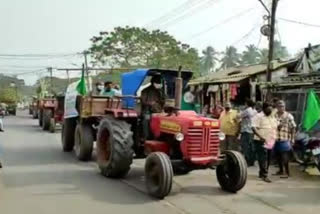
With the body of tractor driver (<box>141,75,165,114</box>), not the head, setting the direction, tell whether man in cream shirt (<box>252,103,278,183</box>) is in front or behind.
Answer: in front

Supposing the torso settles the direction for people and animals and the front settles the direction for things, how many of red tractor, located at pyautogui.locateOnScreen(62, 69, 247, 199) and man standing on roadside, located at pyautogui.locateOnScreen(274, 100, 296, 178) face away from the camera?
0

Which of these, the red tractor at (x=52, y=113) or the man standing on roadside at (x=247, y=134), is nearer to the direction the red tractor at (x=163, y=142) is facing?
the man standing on roadside

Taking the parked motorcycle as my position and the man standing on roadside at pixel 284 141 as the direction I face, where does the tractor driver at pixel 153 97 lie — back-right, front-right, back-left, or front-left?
front-right

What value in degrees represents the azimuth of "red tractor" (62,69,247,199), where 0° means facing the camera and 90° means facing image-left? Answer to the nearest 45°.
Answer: approximately 315°

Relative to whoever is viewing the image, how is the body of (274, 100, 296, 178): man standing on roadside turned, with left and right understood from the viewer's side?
facing the viewer and to the left of the viewer

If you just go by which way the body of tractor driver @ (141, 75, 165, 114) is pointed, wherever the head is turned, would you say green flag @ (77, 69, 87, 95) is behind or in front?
behind

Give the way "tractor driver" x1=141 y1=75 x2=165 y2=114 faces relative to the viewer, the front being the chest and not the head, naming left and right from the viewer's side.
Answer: facing the viewer and to the right of the viewer

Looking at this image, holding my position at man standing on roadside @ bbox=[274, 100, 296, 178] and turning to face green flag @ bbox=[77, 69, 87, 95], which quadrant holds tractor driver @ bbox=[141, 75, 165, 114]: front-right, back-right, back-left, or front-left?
front-left

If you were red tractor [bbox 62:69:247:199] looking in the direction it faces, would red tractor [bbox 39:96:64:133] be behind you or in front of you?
behind

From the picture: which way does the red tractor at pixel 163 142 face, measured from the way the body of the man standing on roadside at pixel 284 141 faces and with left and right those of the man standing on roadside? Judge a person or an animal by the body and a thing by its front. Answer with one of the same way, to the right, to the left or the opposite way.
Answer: to the left
